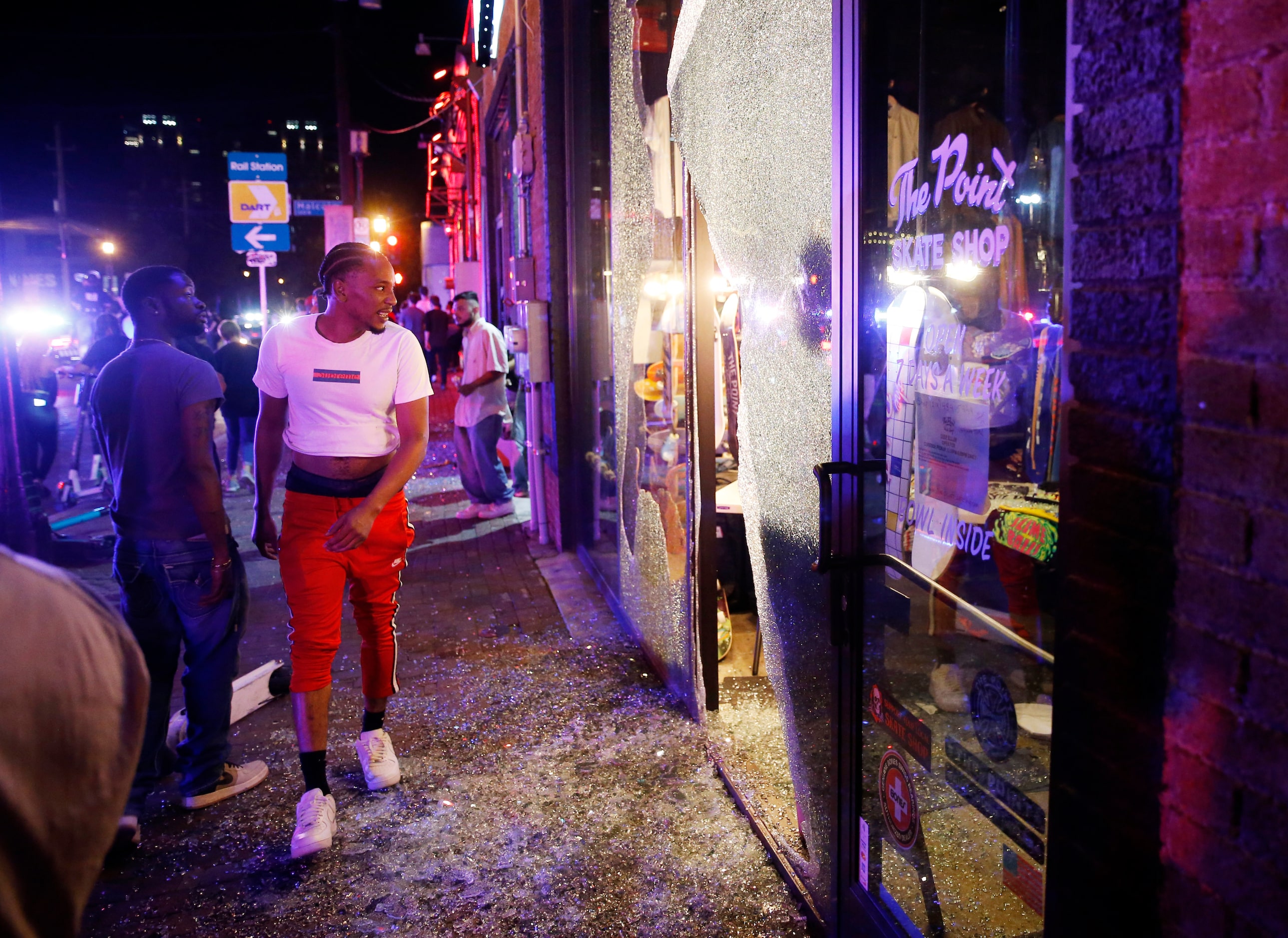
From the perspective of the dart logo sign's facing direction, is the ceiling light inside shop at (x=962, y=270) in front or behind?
in front

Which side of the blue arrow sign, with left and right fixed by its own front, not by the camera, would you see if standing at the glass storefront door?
front

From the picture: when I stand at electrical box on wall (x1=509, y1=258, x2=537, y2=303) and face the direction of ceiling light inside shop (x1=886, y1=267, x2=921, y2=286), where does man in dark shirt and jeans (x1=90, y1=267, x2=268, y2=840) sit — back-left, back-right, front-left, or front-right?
front-right

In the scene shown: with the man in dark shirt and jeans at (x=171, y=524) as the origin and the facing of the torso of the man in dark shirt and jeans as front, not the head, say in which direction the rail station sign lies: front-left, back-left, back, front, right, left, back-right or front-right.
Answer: front-left

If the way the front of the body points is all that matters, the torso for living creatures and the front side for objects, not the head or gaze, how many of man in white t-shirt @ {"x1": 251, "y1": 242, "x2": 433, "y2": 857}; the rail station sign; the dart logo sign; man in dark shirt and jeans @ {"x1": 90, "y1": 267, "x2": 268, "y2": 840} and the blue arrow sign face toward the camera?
4

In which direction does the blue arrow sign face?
toward the camera

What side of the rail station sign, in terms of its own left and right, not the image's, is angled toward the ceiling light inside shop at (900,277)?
front

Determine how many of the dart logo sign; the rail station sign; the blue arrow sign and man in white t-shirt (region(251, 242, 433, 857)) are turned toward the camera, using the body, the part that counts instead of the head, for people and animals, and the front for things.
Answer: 4

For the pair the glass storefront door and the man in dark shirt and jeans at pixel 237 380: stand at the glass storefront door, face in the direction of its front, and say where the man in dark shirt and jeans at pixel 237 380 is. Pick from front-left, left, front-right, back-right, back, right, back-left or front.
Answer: right

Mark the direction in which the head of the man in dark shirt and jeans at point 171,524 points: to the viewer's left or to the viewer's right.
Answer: to the viewer's right

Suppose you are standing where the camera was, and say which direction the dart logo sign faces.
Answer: facing the viewer

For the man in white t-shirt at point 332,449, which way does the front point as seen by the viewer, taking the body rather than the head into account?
toward the camera
